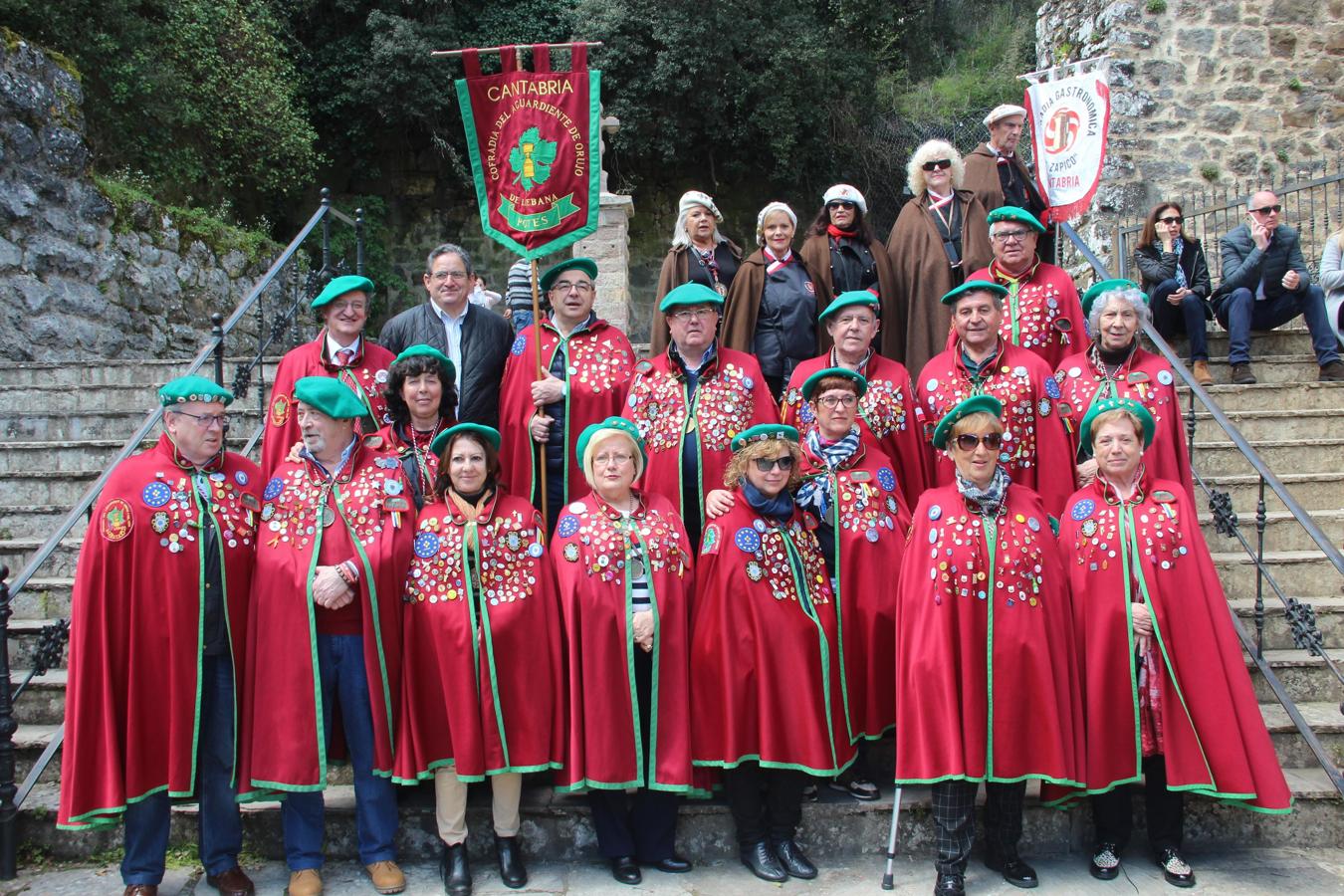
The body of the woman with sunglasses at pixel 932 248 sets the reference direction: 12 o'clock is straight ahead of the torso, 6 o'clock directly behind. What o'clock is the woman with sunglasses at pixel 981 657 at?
the woman with sunglasses at pixel 981 657 is roughly at 12 o'clock from the woman with sunglasses at pixel 932 248.

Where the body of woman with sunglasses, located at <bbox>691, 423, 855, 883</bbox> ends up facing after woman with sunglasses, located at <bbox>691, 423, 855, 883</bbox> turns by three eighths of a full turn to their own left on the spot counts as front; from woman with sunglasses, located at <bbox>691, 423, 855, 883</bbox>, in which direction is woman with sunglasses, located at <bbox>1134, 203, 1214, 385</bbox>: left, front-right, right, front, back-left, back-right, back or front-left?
front-right

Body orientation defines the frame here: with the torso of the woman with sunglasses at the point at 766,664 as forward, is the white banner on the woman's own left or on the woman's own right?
on the woman's own left

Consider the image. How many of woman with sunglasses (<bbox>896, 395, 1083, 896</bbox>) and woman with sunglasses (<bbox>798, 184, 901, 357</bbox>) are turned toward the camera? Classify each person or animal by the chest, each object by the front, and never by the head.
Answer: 2

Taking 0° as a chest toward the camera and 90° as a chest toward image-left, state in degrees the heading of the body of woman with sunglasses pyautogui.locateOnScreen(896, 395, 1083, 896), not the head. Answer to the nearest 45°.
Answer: approximately 0°

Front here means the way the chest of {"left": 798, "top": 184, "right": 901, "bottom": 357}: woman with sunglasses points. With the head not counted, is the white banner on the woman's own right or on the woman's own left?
on the woman's own left

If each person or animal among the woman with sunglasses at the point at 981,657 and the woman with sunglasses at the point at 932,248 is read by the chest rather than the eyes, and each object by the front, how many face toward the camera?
2

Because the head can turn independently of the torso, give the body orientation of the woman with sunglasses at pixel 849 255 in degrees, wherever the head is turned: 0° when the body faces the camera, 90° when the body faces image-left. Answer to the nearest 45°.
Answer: approximately 0°

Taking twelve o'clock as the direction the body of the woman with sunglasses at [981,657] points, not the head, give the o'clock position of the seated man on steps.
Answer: The seated man on steps is roughly at 7 o'clock from the woman with sunglasses.

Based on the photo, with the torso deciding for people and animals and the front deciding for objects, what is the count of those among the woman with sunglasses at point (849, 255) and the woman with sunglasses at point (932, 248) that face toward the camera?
2

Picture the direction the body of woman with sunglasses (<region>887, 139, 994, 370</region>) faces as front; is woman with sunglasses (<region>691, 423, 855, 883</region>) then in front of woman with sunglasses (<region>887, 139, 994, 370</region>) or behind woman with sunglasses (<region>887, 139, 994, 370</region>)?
in front
